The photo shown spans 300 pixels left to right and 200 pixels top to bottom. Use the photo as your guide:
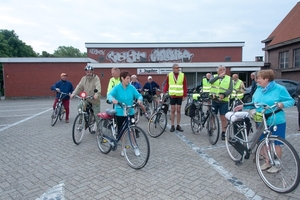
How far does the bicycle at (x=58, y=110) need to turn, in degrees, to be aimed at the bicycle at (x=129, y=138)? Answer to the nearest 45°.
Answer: approximately 45° to its left

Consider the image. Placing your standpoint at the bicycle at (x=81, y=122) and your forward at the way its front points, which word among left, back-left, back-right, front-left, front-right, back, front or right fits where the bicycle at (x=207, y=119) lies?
back-left

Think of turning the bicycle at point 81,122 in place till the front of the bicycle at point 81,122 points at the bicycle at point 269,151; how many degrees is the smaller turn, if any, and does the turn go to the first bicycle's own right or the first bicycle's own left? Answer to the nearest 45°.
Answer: approximately 90° to the first bicycle's own left
